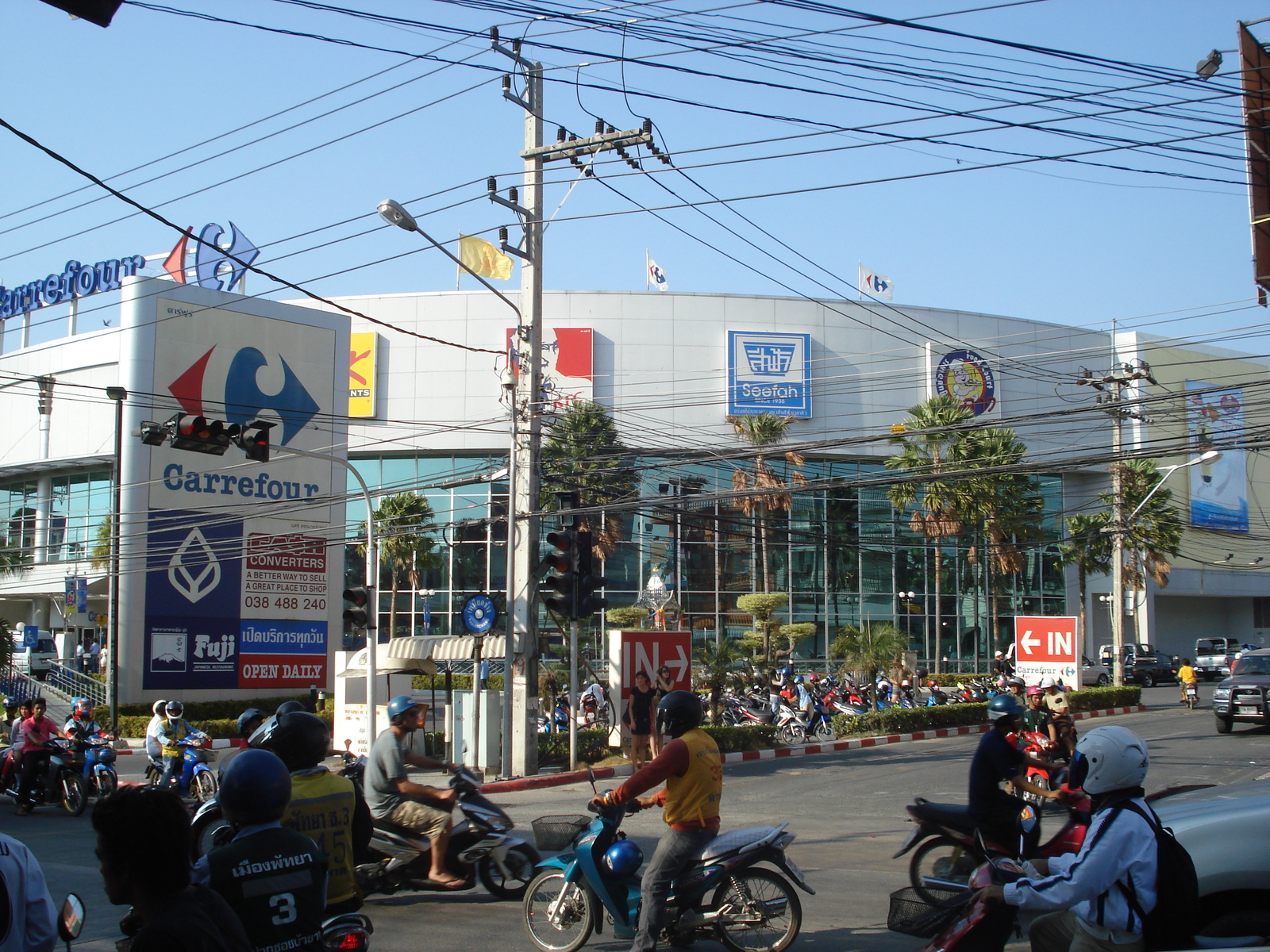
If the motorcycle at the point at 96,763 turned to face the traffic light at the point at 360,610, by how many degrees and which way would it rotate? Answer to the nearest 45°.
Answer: approximately 90° to its left

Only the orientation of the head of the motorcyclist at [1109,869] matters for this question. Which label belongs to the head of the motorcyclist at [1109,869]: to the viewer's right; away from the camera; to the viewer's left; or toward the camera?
to the viewer's left

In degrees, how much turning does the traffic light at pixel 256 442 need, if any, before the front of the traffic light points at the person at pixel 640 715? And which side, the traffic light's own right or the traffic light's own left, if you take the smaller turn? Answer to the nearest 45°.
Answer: approximately 45° to the traffic light's own left

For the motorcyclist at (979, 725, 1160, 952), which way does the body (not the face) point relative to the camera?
to the viewer's left

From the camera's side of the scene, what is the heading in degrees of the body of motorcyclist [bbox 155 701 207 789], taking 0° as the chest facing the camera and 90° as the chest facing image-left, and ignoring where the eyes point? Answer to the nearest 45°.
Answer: approximately 315°

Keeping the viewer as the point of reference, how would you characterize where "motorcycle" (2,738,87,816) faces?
facing the viewer and to the right of the viewer

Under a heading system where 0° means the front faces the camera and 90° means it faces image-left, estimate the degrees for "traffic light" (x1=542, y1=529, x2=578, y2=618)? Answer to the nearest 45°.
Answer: approximately 45°

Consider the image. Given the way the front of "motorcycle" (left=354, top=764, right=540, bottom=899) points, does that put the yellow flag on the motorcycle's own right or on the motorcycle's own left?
on the motorcycle's own left

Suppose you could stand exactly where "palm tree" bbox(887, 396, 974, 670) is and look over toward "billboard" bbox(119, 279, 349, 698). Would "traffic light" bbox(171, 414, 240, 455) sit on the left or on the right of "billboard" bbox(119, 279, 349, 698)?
left

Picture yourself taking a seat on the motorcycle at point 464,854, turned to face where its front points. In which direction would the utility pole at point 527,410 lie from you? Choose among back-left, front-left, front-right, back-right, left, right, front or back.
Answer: left

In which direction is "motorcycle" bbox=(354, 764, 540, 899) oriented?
to the viewer's right
